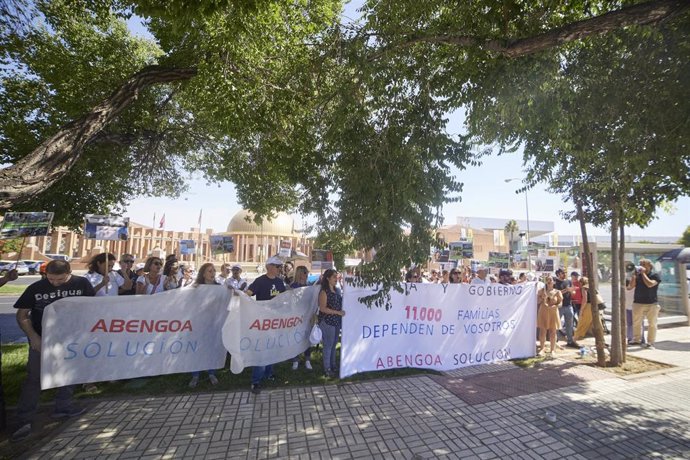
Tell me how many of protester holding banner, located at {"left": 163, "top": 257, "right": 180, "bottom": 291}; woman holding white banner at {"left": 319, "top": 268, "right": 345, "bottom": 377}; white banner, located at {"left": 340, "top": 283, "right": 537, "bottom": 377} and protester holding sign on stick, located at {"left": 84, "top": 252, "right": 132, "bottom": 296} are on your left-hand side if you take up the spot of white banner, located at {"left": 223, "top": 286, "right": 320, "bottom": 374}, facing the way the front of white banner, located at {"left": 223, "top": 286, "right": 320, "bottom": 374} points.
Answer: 2

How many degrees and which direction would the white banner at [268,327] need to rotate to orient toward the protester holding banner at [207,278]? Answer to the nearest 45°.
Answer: approximately 135° to its right

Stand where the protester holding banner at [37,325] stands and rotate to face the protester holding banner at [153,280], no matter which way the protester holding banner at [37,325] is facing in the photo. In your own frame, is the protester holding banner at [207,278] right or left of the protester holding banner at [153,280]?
right

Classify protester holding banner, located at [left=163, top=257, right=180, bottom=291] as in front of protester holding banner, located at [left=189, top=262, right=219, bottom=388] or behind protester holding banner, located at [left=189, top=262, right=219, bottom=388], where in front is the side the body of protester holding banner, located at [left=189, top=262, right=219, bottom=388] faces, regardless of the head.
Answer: behind

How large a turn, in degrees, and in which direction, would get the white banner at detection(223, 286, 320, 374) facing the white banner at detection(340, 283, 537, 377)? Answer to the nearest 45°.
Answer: approximately 90° to its left

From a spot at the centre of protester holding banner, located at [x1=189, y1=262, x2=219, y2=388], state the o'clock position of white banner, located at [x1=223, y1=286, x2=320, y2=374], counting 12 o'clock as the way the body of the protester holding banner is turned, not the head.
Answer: The white banner is roughly at 10 o'clock from the protester holding banner.

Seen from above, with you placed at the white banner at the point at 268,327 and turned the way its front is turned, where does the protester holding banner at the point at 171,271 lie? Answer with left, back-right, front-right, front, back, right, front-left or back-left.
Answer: back-right

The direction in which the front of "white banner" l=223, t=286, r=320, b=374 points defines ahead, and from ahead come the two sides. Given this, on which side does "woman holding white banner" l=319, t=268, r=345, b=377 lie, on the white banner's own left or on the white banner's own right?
on the white banner's own left

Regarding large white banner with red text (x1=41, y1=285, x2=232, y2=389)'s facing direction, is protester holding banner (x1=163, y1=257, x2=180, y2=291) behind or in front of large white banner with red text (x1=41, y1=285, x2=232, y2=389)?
behind
